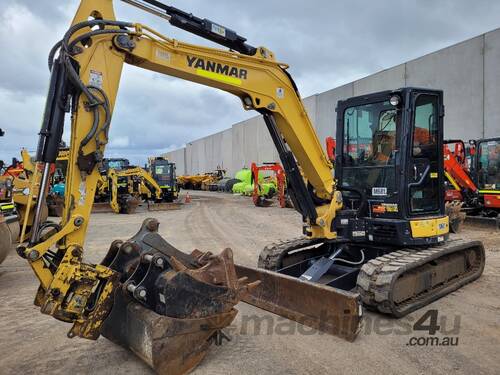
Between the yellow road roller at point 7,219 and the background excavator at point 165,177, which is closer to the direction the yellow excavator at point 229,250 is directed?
the yellow road roller

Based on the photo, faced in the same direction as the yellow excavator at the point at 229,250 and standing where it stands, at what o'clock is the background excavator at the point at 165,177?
The background excavator is roughly at 4 o'clock from the yellow excavator.

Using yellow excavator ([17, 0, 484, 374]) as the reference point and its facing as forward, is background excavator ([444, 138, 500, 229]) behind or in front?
behind

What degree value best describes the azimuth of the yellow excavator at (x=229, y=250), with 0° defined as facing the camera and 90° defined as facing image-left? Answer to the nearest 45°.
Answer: approximately 45°

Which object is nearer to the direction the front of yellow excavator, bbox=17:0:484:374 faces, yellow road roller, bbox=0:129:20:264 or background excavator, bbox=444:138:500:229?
the yellow road roller

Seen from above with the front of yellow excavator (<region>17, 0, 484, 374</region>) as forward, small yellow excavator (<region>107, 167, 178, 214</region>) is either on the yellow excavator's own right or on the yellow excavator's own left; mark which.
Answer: on the yellow excavator's own right

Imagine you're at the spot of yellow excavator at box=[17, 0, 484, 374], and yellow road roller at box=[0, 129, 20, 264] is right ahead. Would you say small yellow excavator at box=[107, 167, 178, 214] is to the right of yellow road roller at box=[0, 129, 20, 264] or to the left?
right

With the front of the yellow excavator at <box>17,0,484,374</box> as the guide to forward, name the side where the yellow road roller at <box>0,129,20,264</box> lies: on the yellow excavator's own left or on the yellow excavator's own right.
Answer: on the yellow excavator's own right
